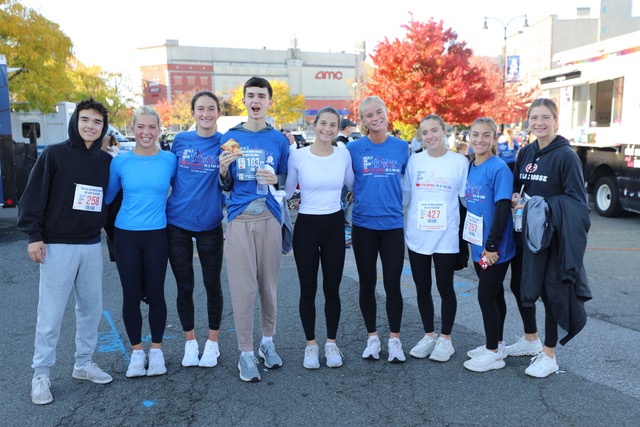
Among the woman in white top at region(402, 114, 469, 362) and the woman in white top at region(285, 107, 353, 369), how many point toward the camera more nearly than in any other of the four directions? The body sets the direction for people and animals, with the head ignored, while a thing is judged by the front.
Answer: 2

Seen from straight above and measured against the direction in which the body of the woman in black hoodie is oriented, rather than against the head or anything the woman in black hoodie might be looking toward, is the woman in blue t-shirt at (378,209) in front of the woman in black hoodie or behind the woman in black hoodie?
in front

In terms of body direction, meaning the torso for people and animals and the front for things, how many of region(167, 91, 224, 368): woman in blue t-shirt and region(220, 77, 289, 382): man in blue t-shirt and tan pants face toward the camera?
2

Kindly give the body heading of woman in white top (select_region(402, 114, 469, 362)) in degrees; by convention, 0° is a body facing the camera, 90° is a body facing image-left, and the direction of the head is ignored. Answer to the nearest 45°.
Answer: approximately 0°

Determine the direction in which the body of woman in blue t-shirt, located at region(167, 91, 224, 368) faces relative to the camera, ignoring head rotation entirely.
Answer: toward the camera

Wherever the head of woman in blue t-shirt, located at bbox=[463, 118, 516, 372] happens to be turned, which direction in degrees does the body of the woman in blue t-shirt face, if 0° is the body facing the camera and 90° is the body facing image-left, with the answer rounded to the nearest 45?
approximately 45°

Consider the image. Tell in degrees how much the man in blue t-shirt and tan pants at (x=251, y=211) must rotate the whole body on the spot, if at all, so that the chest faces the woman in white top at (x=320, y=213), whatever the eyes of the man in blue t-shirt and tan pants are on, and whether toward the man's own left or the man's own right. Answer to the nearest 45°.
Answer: approximately 90° to the man's own left

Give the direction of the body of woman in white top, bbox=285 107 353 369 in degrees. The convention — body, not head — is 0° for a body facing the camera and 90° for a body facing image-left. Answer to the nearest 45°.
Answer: approximately 0°

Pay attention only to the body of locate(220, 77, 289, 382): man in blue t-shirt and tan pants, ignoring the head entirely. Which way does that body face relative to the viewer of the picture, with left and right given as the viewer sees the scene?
facing the viewer

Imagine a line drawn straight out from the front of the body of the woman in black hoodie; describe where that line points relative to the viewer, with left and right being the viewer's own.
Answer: facing the viewer and to the left of the viewer

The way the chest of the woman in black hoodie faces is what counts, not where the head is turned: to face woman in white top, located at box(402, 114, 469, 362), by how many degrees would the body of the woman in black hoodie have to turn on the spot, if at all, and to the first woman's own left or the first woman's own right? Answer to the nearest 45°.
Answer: approximately 45° to the first woman's own right

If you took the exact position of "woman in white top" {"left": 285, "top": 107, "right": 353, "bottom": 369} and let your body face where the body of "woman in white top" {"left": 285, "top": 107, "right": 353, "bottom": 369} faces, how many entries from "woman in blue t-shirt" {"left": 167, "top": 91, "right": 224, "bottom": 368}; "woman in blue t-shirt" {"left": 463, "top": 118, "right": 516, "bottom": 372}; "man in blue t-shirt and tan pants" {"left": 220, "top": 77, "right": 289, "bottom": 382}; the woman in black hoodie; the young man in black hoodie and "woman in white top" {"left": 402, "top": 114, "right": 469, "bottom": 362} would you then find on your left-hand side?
3

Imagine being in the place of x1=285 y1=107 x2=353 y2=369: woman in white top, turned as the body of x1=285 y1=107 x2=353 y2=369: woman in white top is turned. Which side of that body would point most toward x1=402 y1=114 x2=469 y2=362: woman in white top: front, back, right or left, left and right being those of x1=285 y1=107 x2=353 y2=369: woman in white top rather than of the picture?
left
